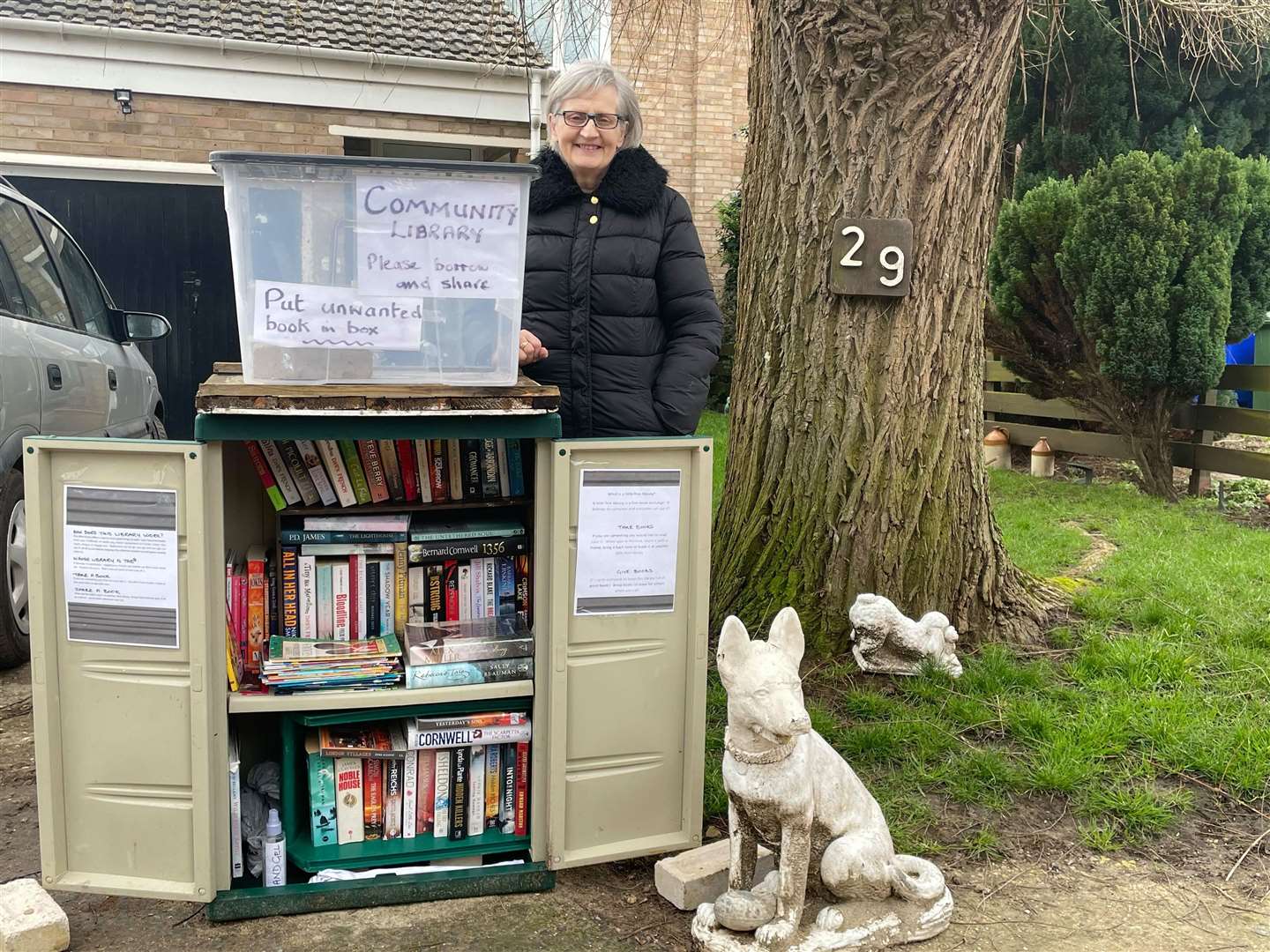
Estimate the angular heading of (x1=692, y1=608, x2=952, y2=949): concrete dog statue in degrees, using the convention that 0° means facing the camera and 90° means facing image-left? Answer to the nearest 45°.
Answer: approximately 45°

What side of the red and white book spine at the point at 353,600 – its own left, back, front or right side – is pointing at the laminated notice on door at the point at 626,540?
left

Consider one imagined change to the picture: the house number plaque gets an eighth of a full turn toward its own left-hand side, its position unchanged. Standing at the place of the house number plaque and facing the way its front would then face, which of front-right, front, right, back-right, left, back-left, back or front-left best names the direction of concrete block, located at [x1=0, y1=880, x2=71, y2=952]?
right

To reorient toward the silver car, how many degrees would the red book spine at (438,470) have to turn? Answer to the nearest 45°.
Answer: approximately 135° to its right

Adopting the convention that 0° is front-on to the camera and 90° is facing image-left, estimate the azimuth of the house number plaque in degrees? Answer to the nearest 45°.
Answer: approximately 0°

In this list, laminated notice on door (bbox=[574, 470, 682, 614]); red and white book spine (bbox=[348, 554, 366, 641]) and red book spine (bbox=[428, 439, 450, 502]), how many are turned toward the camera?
3

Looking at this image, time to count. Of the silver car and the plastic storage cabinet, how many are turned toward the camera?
1

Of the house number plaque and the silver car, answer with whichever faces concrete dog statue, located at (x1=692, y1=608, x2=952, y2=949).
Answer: the house number plaque

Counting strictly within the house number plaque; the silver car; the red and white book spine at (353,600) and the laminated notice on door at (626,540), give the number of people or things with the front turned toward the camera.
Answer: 3
